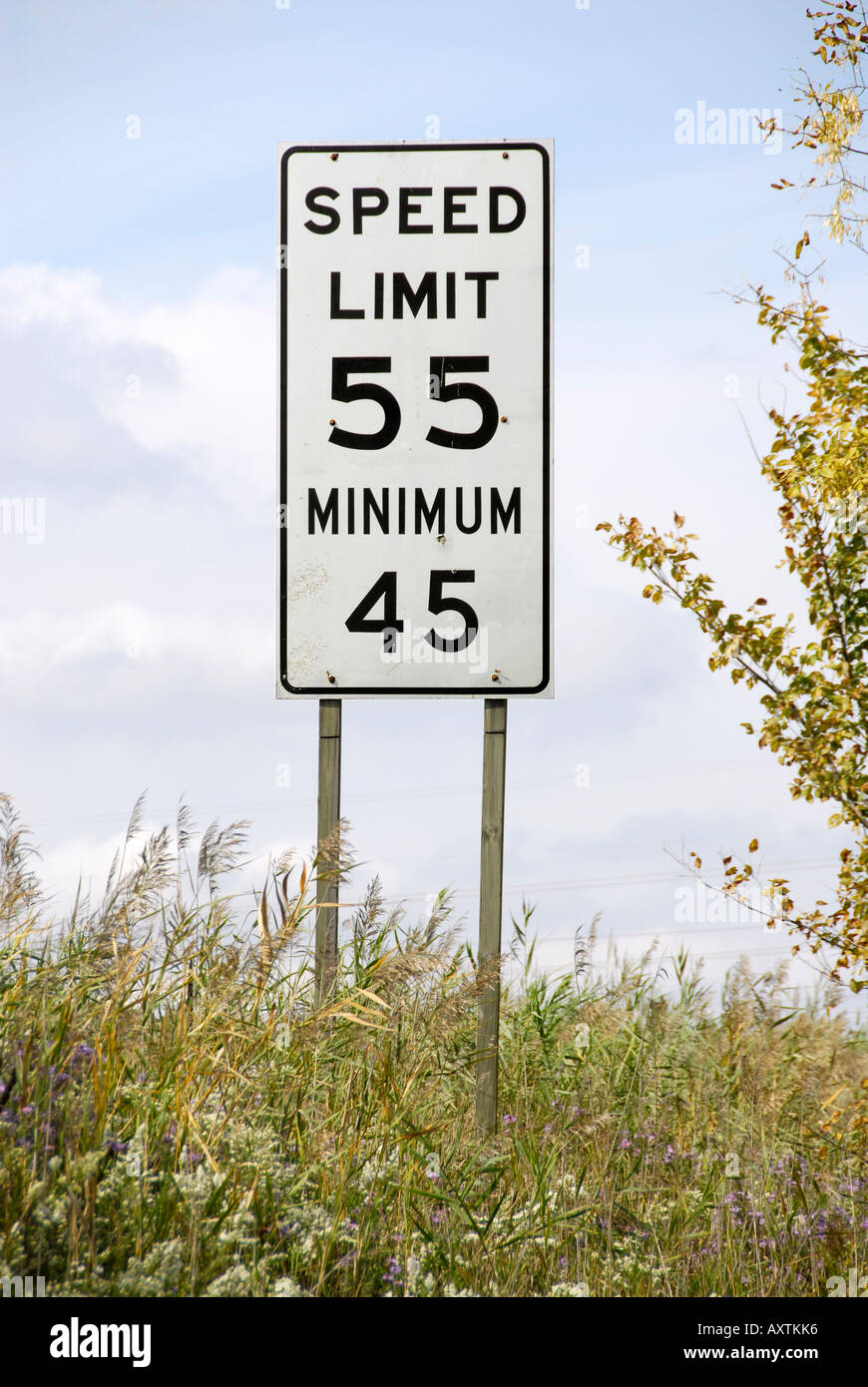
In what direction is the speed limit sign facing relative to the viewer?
toward the camera
